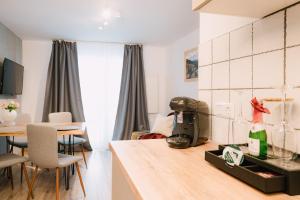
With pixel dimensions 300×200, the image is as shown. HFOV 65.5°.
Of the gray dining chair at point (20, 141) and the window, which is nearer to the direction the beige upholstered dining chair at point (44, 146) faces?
the window

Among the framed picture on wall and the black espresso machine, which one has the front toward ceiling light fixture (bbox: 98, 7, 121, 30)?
the framed picture on wall

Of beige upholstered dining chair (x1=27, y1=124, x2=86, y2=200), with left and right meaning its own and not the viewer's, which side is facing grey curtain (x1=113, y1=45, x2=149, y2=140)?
front

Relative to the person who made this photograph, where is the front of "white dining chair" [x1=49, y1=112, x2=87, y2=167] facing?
facing the viewer and to the right of the viewer

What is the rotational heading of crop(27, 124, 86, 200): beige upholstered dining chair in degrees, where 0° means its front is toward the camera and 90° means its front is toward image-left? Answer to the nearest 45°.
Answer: approximately 225°

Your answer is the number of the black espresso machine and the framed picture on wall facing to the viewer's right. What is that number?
0

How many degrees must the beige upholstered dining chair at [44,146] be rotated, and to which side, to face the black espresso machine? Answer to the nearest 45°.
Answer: approximately 90° to its right

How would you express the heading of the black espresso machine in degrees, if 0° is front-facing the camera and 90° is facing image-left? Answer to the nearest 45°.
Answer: approximately 45°

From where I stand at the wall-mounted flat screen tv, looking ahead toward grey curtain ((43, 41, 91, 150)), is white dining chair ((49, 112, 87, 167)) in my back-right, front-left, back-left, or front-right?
front-right

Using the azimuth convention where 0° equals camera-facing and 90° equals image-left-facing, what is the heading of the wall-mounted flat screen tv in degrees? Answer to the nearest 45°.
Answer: approximately 315°

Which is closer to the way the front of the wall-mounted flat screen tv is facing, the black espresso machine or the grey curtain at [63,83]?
the black espresso machine

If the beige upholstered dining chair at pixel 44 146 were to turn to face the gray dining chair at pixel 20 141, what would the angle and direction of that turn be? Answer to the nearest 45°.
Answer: approximately 45° to its left

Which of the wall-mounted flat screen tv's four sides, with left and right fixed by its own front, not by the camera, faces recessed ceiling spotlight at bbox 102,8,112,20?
front

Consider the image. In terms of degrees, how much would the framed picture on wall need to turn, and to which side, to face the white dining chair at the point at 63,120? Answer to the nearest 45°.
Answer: approximately 45° to its right

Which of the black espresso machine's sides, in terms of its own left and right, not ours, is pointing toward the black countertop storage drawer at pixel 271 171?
left
